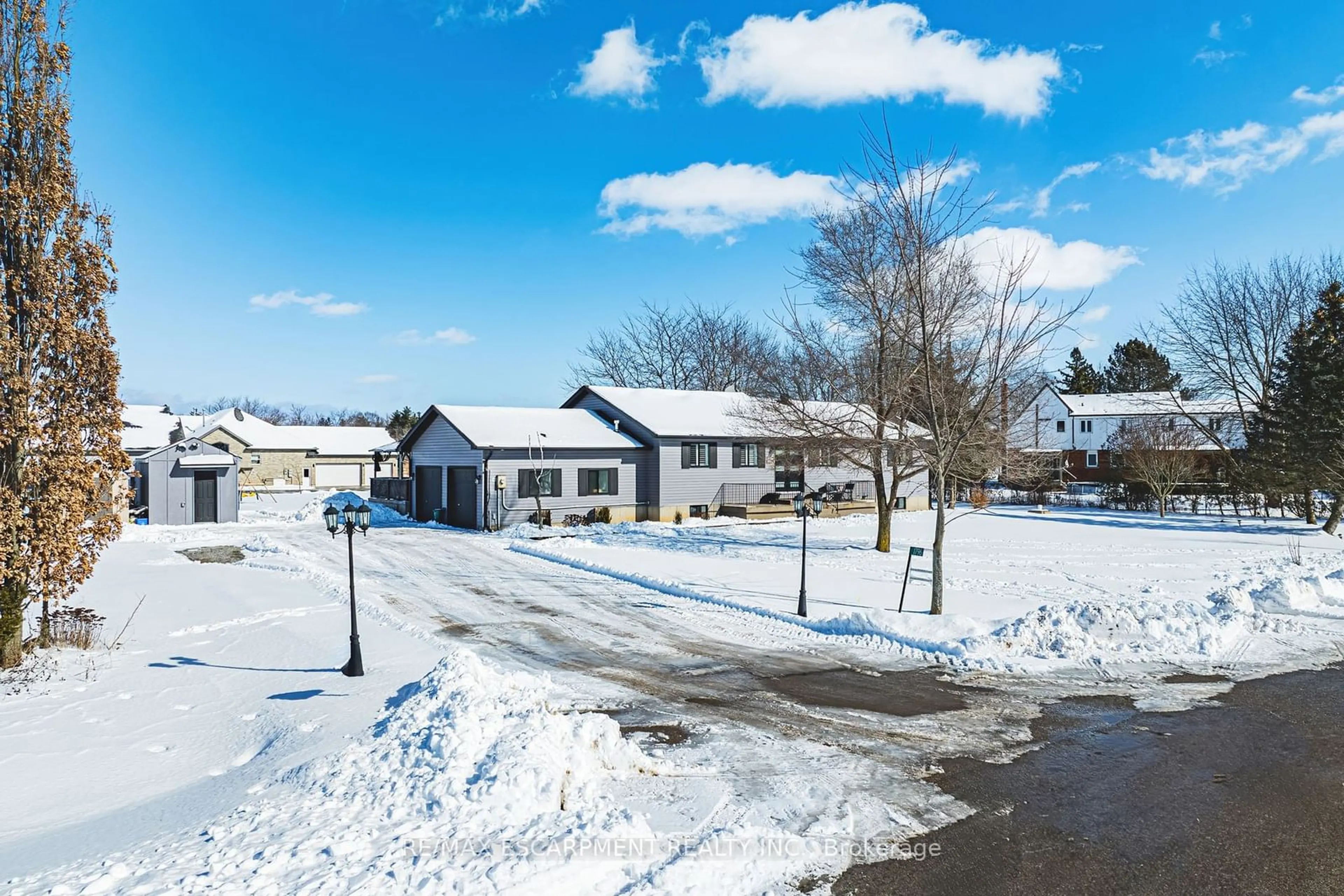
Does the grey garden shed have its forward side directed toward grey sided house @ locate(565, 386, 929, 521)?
no

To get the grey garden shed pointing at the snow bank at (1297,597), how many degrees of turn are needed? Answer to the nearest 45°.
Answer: approximately 45° to its left

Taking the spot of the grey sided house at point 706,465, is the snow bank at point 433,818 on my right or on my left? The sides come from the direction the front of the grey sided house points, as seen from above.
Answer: on my right

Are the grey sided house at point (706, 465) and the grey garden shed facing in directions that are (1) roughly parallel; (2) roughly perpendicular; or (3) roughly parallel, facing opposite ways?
roughly parallel

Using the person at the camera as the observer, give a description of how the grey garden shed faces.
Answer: facing the viewer

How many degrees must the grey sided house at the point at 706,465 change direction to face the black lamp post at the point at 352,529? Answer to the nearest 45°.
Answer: approximately 45° to its right

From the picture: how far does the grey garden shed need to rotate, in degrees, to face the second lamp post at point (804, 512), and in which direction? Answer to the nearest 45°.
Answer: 0° — it already faces it

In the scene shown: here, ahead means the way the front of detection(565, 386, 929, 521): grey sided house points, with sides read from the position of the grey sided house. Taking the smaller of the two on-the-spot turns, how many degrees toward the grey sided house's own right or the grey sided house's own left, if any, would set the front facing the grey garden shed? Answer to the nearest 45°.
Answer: approximately 135° to the grey sided house's own right

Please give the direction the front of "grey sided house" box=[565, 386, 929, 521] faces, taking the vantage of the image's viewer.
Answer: facing the viewer and to the right of the viewer

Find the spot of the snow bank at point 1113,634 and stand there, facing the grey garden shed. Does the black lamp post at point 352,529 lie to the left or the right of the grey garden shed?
left

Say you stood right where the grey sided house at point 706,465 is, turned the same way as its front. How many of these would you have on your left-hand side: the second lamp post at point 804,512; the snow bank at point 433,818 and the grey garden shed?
0

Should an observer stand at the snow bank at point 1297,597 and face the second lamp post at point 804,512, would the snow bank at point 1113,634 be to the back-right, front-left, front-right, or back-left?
front-left

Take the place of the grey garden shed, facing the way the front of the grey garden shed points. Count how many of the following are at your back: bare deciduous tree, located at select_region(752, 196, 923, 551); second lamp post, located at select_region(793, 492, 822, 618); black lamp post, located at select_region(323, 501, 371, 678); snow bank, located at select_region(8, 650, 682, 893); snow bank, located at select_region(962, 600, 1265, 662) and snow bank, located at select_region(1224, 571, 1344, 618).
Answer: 0

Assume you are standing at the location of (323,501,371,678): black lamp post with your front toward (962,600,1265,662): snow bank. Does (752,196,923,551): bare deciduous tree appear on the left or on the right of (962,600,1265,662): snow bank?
left

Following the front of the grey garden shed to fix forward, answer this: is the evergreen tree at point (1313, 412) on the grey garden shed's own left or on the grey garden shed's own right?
on the grey garden shed's own left
